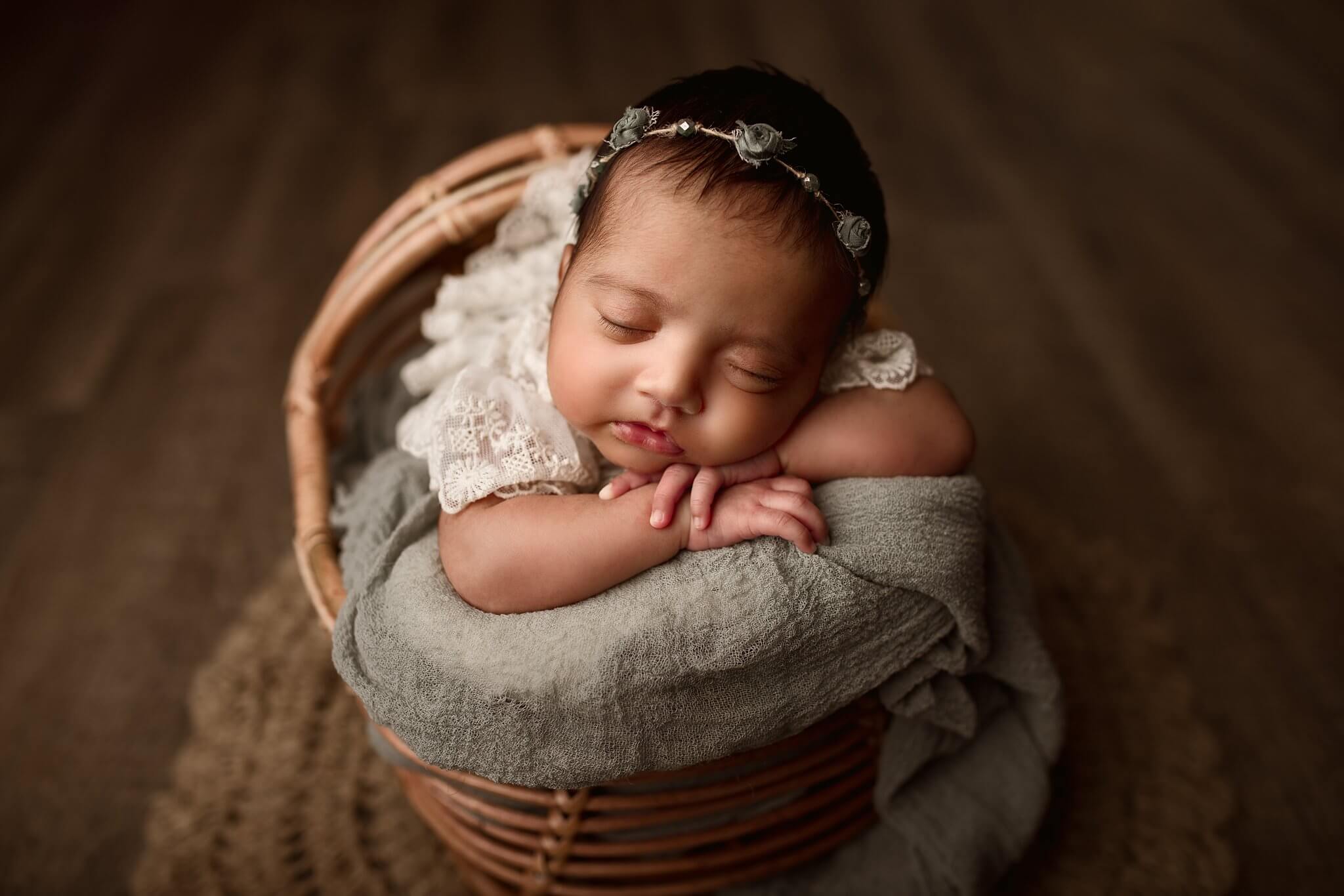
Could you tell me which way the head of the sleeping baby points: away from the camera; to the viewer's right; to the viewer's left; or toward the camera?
toward the camera

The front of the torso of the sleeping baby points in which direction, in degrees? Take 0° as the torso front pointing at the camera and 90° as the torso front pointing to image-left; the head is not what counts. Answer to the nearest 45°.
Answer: approximately 0°
